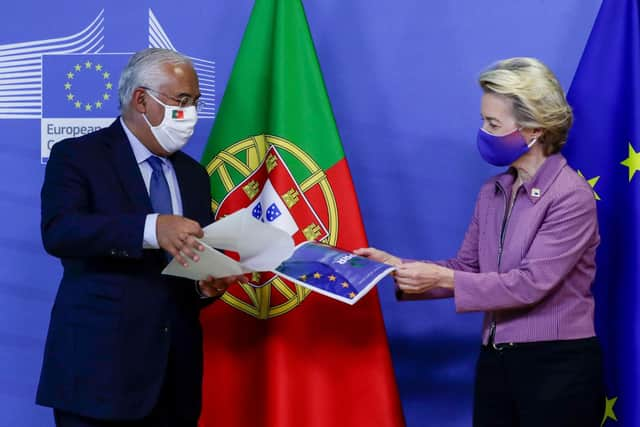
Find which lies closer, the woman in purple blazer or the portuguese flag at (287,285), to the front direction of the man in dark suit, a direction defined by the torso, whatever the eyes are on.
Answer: the woman in purple blazer

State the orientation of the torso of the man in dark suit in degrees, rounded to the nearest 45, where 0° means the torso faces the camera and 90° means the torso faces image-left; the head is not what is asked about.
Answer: approximately 315°

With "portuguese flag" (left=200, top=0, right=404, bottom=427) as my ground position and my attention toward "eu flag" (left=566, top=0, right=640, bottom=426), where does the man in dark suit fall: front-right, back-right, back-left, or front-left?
back-right

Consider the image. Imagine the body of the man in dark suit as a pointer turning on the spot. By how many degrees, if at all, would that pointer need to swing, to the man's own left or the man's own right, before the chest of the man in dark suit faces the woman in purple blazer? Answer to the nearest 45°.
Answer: approximately 45° to the man's own left

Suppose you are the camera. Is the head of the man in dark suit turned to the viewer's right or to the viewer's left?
to the viewer's right

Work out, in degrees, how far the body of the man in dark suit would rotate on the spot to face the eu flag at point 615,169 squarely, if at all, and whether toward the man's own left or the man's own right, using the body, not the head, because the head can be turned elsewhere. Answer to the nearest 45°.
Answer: approximately 45° to the man's own left

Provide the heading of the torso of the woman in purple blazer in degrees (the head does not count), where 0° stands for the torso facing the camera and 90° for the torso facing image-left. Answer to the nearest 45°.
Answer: approximately 45°

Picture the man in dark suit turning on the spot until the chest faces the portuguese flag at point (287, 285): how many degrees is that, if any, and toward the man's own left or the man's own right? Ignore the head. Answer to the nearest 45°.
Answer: approximately 90° to the man's own left

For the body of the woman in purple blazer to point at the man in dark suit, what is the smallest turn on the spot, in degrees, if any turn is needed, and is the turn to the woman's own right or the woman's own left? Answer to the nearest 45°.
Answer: approximately 45° to the woman's own right
